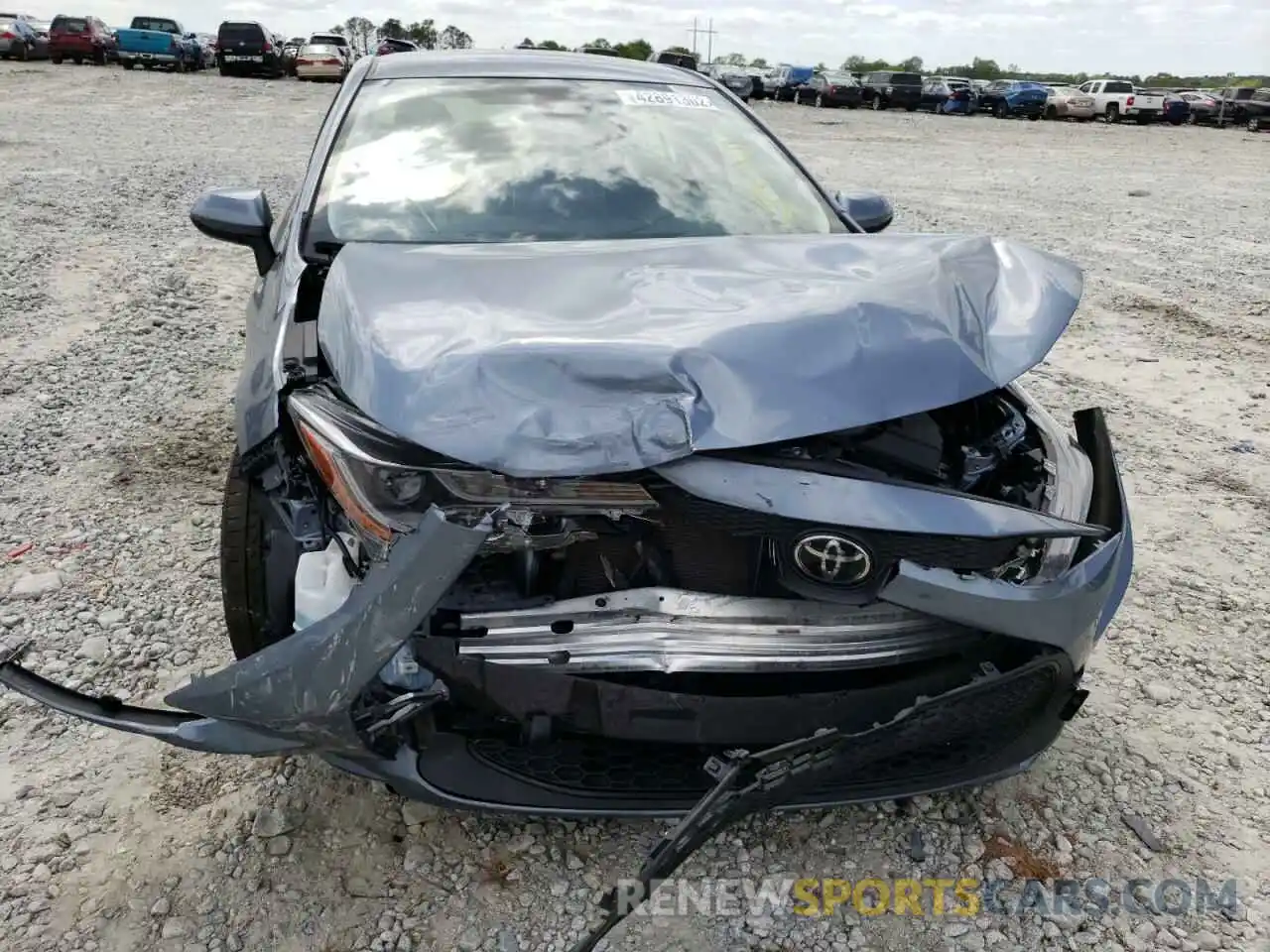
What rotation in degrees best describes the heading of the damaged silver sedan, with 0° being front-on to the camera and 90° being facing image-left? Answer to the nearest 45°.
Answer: approximately 0°

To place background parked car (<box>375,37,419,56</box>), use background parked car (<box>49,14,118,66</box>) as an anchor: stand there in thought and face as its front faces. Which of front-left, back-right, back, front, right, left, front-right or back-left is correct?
front-right

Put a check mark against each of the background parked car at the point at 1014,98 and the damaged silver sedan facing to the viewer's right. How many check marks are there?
0

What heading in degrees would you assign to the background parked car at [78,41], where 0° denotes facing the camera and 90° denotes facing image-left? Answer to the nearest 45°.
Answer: approximately 180°

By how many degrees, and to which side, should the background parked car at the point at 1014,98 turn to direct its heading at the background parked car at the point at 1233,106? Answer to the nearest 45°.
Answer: approximately 135° to its right

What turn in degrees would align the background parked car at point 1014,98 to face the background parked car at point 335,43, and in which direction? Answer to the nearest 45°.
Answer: approximately 45° to its right

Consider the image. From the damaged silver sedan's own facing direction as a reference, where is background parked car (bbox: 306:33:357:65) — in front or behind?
behind

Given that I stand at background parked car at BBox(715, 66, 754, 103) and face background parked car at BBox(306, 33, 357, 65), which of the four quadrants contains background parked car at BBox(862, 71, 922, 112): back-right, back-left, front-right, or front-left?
back-left
